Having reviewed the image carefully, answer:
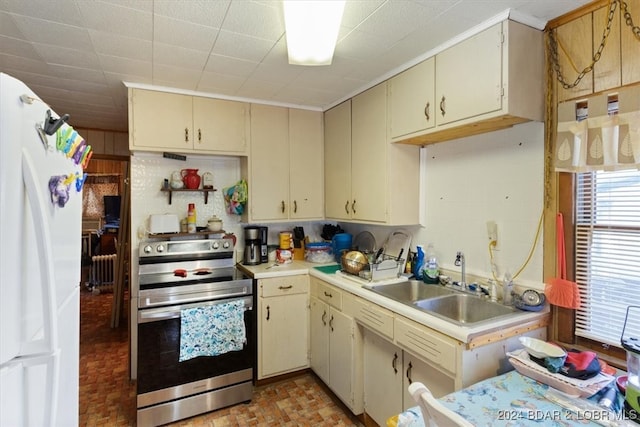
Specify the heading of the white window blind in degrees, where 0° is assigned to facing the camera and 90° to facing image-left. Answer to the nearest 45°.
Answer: approximately 45°

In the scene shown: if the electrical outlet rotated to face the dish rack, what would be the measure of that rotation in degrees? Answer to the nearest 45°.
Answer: approximately 45° to its right

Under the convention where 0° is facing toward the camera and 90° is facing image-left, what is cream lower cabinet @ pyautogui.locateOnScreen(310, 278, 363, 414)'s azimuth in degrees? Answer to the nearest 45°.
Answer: approximately 45°

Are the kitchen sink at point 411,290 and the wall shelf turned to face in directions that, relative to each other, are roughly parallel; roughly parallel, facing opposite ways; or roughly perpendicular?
roughly perpendicular

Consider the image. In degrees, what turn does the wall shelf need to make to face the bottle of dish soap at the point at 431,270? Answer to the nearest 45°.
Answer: approximately 45° to its left

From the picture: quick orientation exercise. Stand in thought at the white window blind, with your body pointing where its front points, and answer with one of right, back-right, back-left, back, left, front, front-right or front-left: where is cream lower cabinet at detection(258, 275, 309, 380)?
front-right

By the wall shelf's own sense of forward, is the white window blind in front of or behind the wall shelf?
in front

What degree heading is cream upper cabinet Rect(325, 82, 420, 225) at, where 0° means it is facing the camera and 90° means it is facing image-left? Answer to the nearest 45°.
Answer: approximately 45°

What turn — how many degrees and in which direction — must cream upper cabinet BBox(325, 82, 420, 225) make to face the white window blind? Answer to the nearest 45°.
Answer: approximately 90° to its left

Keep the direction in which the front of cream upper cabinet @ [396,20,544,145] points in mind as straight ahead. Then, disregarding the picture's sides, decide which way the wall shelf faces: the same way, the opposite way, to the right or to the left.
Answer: to the left
